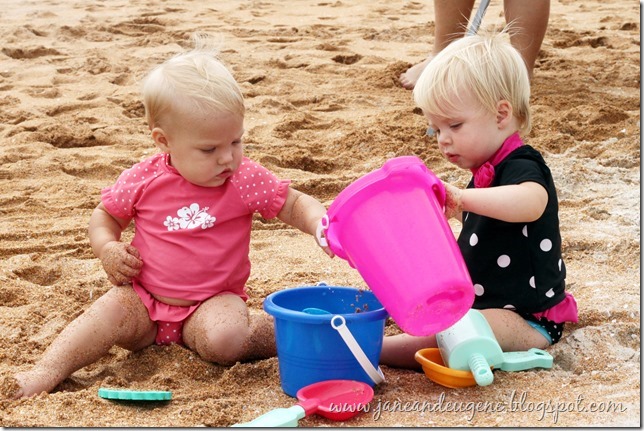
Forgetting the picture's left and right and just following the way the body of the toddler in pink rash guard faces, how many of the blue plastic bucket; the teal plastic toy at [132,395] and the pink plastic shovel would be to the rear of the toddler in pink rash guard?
0

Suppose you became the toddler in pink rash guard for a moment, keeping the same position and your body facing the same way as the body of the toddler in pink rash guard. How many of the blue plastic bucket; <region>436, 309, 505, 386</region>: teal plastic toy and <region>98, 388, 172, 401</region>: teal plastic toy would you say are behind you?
0

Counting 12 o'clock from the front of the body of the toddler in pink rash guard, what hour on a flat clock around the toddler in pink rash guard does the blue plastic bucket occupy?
The blue plastic bucket is roughly at 11 o'clock from the toddler in pink rash guard.

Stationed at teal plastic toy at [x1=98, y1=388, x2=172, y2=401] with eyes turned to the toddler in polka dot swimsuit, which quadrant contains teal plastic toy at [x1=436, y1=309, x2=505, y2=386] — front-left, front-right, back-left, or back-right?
front-right

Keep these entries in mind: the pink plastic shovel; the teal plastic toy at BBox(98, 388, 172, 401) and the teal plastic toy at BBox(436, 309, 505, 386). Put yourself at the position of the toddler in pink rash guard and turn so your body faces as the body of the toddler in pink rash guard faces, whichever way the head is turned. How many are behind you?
0

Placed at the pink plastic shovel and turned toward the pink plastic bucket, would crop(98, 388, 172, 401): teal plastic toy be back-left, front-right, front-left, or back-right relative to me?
back-left

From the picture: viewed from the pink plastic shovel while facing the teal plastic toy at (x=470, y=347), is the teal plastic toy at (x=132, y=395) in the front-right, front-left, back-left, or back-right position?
back-left

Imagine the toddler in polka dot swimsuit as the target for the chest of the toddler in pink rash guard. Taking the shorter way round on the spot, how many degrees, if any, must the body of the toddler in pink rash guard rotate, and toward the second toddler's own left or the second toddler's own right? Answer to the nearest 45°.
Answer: approximately 90° to the second toddler's own left

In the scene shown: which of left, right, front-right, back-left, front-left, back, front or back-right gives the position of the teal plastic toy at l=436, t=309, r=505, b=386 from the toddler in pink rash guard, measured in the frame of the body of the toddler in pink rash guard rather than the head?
front-left

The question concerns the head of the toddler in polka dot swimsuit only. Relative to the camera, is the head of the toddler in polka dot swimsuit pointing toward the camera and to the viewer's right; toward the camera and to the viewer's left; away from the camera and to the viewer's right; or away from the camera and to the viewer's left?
toward the camera and to the viewer's left

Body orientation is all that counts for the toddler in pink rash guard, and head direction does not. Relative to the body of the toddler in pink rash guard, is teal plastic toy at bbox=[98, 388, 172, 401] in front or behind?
in front

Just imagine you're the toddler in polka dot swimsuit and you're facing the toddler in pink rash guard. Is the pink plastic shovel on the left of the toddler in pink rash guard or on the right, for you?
left

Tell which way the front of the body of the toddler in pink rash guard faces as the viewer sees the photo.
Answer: toward the camera

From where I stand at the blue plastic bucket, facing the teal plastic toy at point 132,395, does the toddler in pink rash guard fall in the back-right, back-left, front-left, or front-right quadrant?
front-right

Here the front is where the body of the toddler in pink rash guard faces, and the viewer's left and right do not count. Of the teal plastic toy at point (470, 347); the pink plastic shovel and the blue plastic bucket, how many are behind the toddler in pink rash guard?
0

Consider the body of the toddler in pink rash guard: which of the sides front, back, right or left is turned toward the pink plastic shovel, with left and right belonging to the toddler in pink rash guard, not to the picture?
front

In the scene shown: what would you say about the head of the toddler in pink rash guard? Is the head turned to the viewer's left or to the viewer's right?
to the viewer's right
